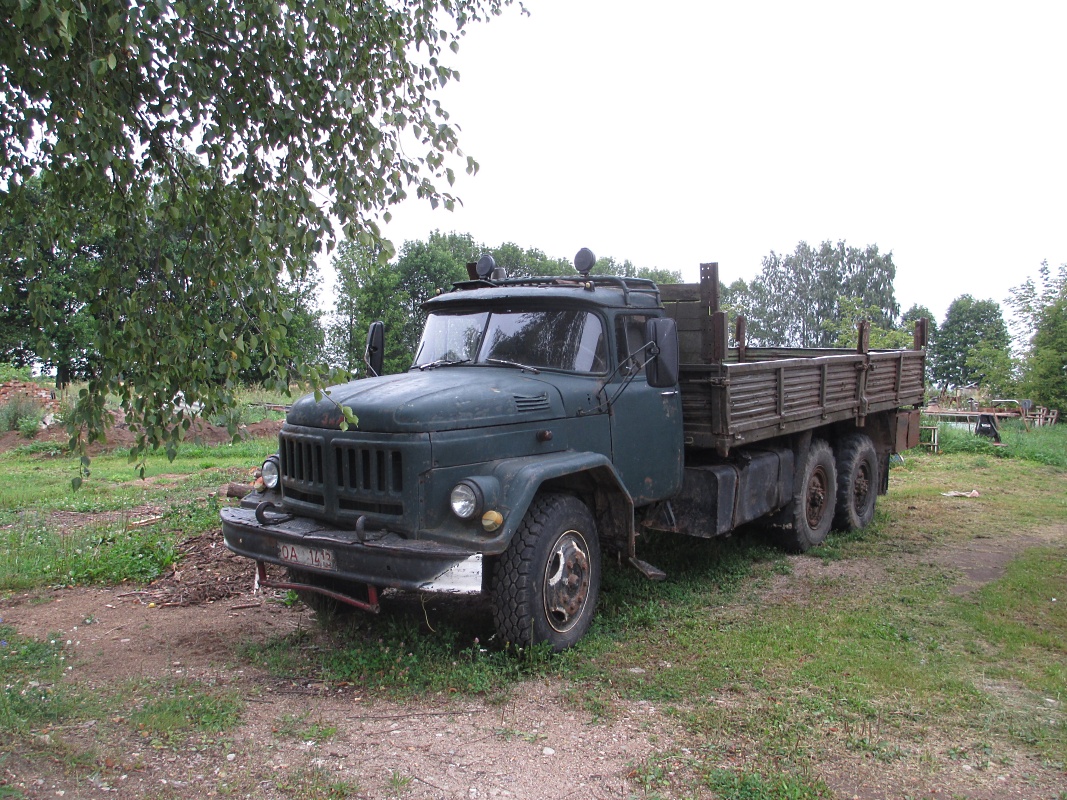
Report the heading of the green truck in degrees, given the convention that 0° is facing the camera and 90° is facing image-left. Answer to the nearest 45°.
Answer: approximately 45°

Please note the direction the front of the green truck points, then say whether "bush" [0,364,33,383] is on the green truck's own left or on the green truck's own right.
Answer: on the green truck's own right

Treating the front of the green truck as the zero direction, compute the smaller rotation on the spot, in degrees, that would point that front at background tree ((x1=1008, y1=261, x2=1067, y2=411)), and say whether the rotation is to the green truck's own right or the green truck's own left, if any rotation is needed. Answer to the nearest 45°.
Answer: approximately 180°

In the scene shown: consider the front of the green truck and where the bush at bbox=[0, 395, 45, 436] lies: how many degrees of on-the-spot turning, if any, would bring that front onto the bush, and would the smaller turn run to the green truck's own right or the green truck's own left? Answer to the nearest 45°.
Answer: approximately 90° to the green truck's own right

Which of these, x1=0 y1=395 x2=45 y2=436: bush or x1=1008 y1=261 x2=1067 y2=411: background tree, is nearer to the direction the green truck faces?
the bush
